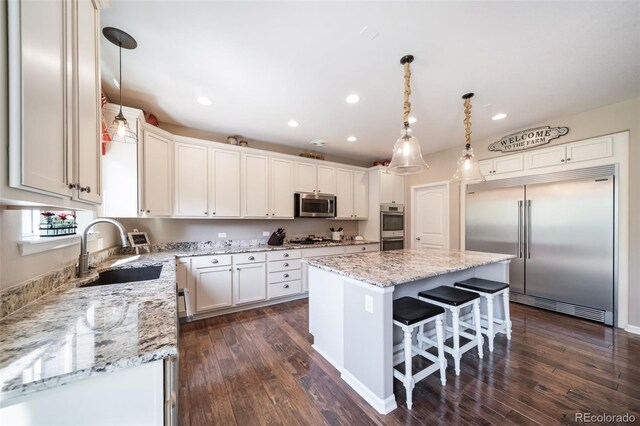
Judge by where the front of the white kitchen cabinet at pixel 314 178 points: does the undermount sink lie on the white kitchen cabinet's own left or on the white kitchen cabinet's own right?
on the white kitchen cabinet's own right

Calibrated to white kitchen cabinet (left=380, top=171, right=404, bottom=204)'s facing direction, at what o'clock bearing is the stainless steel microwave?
The stainless steel microwave is roughly at 3 o'clock from the white kitchen cabinet.

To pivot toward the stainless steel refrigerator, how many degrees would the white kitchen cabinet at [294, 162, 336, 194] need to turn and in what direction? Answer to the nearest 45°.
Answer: approximately 45° to its left

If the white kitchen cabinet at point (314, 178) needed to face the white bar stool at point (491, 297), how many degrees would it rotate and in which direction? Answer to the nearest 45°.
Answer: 0° — it already faces it

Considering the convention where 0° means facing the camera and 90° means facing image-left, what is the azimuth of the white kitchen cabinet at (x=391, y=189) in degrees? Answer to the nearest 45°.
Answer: approximately 315°
